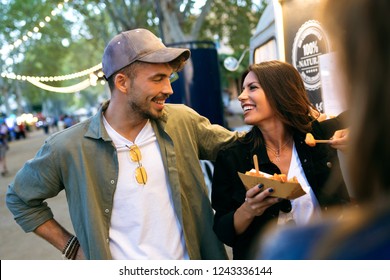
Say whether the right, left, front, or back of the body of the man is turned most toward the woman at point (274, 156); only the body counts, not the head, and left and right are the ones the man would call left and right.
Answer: left

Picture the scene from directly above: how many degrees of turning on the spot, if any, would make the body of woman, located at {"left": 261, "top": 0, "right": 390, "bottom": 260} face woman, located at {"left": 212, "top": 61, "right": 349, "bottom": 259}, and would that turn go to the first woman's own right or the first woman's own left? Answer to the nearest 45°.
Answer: approximately 45° to the first woman's own right

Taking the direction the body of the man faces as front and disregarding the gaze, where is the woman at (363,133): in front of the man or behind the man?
in front

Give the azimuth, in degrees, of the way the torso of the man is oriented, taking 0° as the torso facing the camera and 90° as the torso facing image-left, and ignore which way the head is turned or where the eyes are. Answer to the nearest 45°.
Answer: approximately 0°

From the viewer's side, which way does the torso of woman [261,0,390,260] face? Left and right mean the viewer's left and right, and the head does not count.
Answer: facing away from the viewer and to the left of the viewer

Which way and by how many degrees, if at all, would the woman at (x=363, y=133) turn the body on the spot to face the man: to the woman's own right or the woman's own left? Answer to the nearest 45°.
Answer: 0° — they already face them

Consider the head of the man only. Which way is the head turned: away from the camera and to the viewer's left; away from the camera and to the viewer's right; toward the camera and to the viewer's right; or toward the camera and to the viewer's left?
toward the camera and to the viewer's right

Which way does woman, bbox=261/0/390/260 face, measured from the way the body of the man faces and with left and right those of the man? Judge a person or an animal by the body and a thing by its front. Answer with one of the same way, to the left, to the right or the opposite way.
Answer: the opposite way

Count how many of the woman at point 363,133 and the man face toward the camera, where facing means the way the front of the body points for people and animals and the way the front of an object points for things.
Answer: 1
